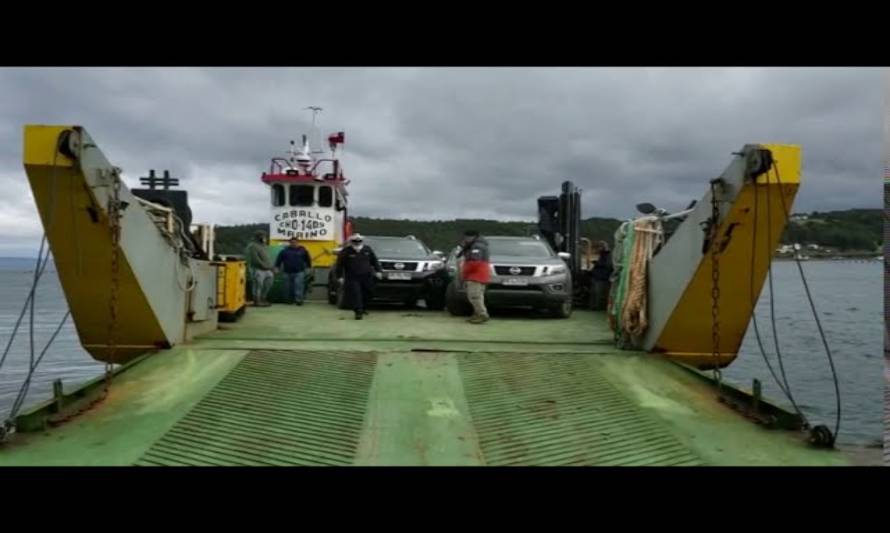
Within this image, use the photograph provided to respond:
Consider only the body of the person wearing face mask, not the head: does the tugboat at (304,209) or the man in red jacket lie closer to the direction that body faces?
the man in red jacket

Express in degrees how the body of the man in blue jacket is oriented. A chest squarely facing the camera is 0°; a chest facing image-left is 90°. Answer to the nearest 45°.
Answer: approximately 0°

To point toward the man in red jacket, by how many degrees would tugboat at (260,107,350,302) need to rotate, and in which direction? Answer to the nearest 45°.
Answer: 0° — it already faces them

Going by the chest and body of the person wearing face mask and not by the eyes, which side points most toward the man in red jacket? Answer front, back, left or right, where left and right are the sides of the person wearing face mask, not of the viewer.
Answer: left

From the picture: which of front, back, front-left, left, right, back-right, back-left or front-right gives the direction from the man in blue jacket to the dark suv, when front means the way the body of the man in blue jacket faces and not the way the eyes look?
front-left

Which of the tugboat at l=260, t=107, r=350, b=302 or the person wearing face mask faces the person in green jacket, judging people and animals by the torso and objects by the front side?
the tugboat

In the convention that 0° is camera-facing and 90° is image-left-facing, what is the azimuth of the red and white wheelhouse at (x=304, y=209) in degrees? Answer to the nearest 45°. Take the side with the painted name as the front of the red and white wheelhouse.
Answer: approximately 0°
